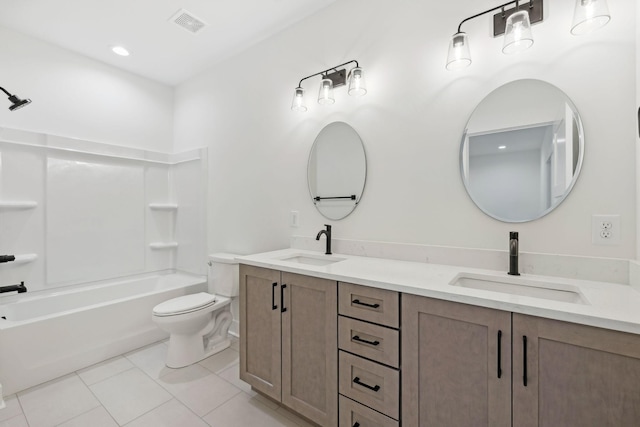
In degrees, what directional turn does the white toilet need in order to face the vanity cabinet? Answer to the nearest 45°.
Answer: approximately 90° to its left

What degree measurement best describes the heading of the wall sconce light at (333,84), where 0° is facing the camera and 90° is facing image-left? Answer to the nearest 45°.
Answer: approximately 45°

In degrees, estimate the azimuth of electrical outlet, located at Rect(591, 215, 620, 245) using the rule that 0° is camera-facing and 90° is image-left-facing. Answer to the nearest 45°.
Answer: approximately 0°

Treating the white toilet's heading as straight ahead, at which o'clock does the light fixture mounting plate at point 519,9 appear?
The light fixture mounting plate is roughly at 9 o'clock from the white toilet.

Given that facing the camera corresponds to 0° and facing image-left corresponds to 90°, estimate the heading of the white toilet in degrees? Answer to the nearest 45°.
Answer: approximately 45°
